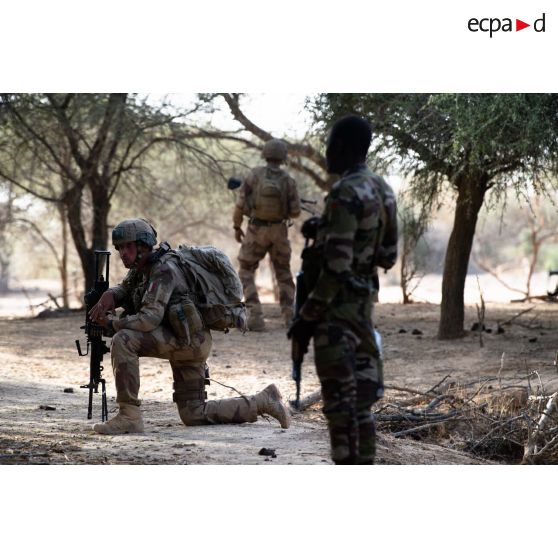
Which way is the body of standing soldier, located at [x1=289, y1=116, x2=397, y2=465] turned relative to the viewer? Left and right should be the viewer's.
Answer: facing away from the viewer and to the left of the viewer

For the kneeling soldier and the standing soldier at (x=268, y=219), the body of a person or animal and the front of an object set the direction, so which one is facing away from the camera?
the standing soldier

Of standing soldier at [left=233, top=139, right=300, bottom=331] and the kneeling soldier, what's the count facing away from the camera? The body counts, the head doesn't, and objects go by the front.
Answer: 1

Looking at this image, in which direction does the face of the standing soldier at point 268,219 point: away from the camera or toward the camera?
away from the camera

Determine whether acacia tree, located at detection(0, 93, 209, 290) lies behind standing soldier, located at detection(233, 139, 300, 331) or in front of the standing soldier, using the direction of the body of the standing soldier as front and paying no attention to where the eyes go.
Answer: in front

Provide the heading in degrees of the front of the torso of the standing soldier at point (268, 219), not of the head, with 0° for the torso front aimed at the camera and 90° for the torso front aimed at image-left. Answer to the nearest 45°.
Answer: approximately 180°

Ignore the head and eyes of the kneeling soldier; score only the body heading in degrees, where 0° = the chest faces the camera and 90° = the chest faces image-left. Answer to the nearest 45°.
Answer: approximately 90°

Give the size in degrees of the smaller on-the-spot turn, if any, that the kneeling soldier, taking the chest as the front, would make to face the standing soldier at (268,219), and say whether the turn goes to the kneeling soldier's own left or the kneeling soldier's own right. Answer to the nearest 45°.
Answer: approximately 90° to the kneeling soldier's own right

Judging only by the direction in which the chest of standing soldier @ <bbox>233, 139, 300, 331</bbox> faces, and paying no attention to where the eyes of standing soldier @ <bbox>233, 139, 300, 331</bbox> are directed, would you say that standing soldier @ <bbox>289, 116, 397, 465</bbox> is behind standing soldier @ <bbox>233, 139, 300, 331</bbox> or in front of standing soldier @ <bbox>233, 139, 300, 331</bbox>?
behind

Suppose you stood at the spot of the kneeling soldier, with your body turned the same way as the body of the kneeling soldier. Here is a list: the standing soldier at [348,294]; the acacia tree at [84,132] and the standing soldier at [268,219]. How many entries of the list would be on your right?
2

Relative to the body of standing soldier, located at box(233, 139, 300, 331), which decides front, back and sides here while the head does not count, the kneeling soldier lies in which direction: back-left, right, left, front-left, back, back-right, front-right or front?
back

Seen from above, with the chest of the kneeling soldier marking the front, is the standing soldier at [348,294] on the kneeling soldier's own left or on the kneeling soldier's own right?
on the kneeling soldier's own left
